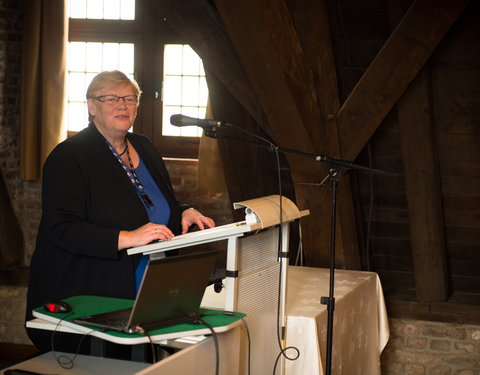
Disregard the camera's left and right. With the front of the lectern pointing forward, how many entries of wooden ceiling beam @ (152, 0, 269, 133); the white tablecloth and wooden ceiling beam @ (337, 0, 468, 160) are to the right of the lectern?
0

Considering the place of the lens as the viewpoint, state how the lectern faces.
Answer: facing the viewer and to the right of the viewer

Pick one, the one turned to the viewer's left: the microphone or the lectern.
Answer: the microphone

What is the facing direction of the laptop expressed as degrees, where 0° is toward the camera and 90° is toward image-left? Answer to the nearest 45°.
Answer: approximately 135°

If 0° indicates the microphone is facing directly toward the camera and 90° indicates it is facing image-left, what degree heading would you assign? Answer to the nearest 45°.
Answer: approximately 90°

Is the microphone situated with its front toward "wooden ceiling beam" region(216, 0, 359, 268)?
no

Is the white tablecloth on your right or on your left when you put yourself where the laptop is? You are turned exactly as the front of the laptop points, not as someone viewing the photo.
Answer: on your right

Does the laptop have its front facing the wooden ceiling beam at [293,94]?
no

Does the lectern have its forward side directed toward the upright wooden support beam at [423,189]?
no

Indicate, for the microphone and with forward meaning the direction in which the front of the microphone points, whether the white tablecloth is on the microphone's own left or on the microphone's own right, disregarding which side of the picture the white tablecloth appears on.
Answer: on the microphone's own right

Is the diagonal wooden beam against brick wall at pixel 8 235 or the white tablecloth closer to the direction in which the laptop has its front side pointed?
the diagonal wooden beam against brick wall
